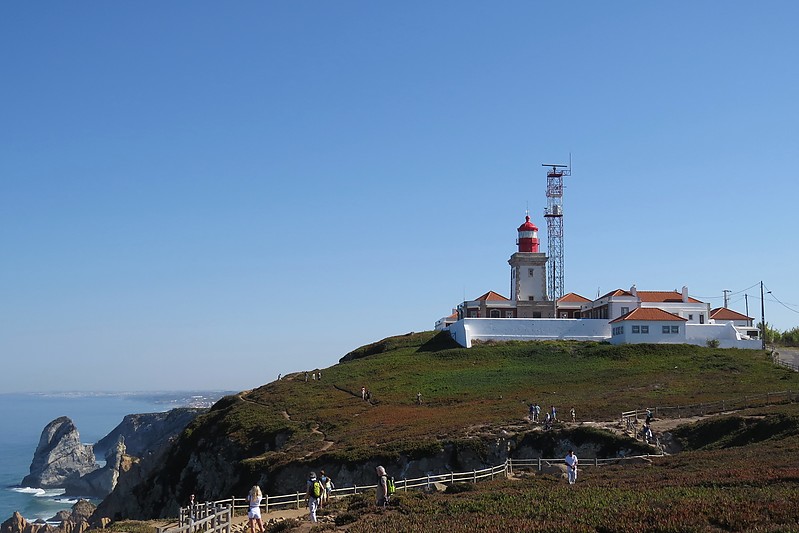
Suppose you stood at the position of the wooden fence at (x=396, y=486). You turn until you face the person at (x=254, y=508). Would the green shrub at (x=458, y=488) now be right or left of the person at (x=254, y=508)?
left

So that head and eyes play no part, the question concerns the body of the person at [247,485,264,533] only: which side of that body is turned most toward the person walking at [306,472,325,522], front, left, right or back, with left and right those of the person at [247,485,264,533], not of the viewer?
right

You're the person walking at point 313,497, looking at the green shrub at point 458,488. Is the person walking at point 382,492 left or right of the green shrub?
right

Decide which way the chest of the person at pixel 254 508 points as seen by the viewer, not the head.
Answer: away from the camera

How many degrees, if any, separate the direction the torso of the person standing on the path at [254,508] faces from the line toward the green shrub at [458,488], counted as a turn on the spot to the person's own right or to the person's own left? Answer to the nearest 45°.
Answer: approximately 45° to the person's own right

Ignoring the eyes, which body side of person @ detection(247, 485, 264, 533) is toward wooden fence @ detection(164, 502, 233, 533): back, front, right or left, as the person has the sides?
left
